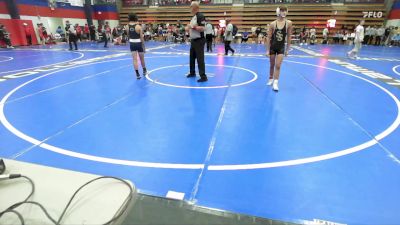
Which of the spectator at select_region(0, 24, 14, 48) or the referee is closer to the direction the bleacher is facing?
the referee

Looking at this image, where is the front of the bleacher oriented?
toward the camera

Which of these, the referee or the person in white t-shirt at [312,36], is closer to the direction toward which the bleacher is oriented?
the referee

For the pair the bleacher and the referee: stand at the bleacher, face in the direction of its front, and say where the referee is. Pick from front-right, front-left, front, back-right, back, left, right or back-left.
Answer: front

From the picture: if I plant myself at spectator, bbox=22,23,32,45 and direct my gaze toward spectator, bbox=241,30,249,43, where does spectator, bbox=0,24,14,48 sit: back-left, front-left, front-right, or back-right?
back-right

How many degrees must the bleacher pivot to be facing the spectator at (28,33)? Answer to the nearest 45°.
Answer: approximately 45° to its right

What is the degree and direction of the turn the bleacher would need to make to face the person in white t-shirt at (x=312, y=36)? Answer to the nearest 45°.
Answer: approximately 45° to its left

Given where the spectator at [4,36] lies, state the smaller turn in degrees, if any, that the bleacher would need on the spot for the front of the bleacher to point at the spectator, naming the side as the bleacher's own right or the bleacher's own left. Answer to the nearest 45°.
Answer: approximately 45° to the bleacher's own right
